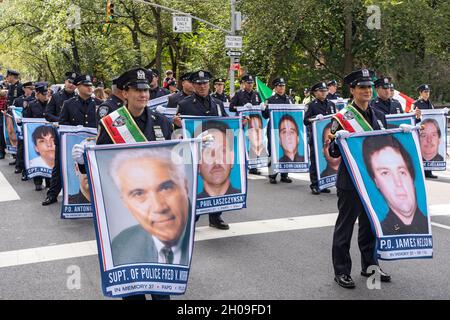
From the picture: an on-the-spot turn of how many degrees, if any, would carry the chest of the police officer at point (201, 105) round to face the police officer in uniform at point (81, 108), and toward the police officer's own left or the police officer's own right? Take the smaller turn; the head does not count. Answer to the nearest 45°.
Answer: approximately 135° to the police officer's own right

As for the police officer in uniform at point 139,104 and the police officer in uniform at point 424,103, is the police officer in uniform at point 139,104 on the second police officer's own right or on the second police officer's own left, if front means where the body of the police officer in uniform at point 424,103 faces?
on the second police officer's own right

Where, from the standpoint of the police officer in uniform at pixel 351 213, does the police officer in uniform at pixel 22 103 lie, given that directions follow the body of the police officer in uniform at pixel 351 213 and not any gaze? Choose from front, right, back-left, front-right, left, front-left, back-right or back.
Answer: back

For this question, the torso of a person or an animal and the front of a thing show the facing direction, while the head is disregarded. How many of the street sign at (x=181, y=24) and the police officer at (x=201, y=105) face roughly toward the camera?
2

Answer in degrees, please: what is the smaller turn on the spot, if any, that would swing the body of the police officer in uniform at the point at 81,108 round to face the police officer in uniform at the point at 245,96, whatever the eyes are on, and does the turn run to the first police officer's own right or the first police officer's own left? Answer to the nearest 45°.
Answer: approximately 90° to the first police officer's own left

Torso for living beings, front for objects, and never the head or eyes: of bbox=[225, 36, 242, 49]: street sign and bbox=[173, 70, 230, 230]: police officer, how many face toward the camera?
2

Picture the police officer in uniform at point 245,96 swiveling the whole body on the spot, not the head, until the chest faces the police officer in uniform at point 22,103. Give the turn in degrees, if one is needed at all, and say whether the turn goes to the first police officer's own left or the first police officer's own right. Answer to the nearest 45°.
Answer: approximately 135° to the first police officer's own right

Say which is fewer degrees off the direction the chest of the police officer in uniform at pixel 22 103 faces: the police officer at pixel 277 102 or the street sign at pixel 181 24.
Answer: the police officer

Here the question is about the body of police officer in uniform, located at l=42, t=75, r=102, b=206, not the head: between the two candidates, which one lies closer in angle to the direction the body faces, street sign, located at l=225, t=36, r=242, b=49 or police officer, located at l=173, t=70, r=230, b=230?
the police officer
